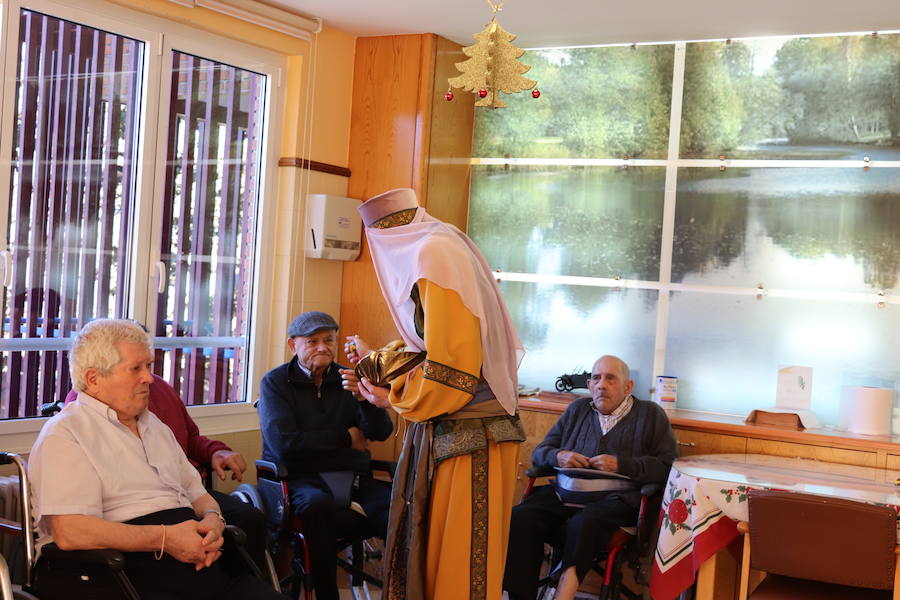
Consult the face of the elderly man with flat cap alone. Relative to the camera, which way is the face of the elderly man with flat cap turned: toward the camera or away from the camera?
toward the camera

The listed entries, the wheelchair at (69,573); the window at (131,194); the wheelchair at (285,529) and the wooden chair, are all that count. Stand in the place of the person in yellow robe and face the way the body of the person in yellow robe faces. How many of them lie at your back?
1

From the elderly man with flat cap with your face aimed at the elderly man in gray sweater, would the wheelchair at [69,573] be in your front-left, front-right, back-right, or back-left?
back-right

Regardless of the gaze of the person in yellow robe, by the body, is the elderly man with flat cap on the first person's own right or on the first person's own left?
on the first person's own right

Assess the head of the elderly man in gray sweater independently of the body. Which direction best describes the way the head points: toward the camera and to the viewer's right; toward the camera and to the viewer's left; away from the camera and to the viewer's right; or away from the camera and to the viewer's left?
toward the camera and to the viewer's left

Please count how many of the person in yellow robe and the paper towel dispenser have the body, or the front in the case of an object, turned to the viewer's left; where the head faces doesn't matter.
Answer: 1

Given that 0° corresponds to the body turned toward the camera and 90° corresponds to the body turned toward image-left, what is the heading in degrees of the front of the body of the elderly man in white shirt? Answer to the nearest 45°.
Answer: approximately 315°

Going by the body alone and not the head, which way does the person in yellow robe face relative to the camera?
to the viewer's left

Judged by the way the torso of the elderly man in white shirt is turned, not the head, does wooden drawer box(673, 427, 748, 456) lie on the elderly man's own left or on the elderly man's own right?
on the elderly man's own left

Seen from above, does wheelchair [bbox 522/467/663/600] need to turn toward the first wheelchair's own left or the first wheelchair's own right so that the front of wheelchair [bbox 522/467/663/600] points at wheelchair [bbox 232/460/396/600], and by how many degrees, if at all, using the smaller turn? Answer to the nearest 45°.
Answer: approximately 45° to the first wheelchair's own right

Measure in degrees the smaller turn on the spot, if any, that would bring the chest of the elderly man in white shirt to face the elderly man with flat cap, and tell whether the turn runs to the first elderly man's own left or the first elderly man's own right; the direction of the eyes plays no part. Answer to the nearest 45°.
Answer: approximately 90° to the first elderly man's own left

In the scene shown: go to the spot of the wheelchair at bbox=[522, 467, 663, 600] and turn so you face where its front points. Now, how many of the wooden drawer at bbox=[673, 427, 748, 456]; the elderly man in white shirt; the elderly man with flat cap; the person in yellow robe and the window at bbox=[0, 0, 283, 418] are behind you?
1

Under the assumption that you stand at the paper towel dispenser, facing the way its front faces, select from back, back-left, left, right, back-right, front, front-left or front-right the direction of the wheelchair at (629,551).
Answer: front

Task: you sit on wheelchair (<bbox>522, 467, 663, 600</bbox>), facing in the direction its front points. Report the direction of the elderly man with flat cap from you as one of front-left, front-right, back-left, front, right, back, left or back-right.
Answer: front-right

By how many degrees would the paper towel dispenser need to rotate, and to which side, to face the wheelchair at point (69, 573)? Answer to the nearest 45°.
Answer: approximately 45° to its right

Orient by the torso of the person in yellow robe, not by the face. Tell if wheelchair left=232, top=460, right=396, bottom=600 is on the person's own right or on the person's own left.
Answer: on the person's own right

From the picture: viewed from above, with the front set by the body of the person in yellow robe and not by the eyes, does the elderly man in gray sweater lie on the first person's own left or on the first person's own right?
on the first person's own right
